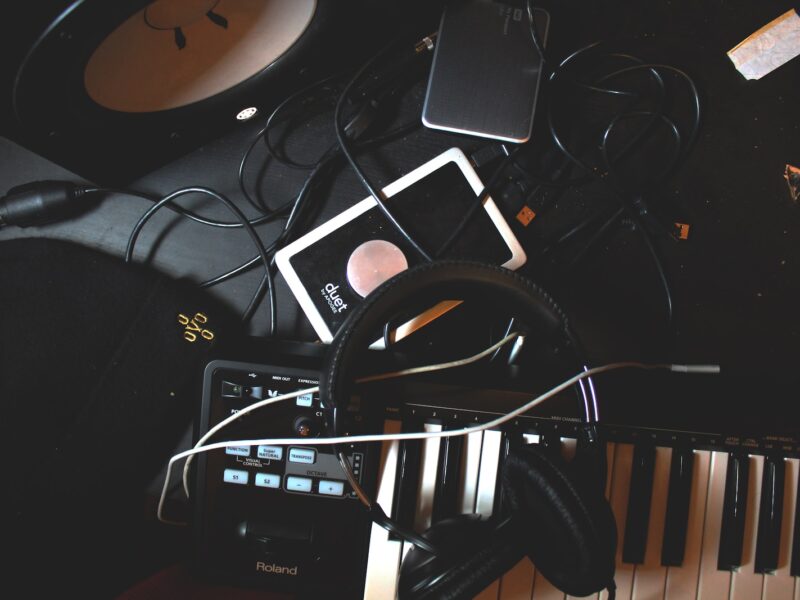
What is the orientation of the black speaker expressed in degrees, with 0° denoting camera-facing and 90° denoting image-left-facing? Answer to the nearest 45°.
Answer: approximately 315°

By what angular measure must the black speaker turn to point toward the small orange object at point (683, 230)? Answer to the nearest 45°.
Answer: approximately 45° to its left
